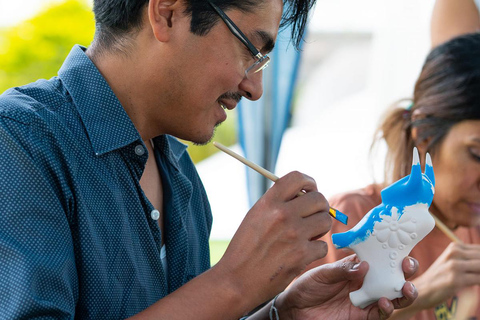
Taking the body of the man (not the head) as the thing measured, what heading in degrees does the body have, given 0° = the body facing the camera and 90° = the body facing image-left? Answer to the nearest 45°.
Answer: approximately 315°

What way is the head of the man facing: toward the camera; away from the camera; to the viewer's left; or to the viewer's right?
to the viewer's right

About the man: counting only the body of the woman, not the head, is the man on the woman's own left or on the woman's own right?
on the woman's own right
